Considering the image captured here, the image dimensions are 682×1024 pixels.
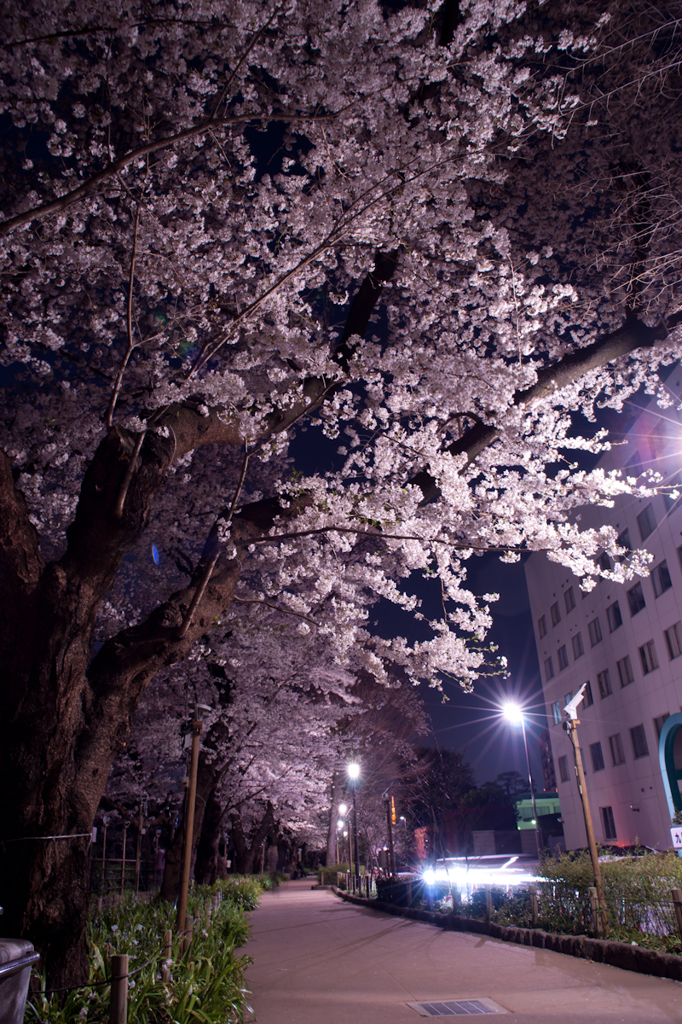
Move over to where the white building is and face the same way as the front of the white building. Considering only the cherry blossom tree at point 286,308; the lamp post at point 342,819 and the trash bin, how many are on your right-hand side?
1

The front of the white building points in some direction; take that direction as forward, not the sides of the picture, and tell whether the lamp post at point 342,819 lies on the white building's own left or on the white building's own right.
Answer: on the white building's own right

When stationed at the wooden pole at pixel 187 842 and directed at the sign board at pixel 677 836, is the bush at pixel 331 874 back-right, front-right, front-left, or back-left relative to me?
front-left

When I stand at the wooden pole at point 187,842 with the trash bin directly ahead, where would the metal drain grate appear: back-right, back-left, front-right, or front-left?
front-left

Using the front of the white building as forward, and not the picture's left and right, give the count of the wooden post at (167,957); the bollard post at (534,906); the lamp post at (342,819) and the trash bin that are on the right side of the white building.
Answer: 1

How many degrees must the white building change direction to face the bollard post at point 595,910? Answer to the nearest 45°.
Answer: approximately 45° to its left

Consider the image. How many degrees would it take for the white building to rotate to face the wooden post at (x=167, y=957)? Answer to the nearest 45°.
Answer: approximately 45° to its left

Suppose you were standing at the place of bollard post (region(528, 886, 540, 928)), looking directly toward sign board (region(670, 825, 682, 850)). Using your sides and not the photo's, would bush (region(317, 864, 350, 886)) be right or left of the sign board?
left

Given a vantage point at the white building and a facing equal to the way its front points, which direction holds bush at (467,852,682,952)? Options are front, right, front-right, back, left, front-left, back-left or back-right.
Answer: front-left

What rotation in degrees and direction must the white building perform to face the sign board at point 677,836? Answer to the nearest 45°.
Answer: approximately 45° to its left

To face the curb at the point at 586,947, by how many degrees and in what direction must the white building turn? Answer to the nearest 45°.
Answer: approximately 45° to its left

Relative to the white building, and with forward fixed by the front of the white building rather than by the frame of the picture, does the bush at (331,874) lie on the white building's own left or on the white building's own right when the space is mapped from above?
on the white building's own right

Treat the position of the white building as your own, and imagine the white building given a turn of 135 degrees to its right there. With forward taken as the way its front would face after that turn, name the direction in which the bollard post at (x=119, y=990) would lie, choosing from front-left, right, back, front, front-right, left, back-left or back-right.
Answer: back

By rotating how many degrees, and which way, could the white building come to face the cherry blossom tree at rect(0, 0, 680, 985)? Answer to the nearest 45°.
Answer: approximately 45° to its left

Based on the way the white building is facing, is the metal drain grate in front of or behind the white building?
in front

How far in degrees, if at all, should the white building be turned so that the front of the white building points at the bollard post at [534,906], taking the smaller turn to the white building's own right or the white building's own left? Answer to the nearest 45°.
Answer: approximately 45° to the white building's own left

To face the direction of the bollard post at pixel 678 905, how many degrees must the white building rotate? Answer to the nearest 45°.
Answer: approximately 45° to its left
